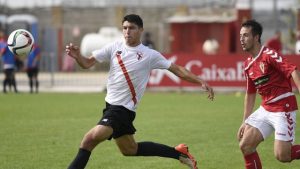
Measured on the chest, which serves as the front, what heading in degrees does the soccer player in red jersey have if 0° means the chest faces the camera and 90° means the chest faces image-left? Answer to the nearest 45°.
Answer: approximately 45°

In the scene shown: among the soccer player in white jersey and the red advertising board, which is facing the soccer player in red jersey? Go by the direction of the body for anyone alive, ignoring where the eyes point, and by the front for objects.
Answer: the red advertising board

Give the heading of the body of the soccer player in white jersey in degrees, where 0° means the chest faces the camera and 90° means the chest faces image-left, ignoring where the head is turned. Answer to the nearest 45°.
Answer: approximately 45°

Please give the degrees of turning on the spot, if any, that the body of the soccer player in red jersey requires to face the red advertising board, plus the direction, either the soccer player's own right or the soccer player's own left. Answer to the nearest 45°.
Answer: approximately 135° to the soccer player's own right

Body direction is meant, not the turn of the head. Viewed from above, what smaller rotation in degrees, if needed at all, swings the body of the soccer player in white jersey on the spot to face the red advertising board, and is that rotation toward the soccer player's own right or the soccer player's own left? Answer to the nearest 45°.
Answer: approximately 135° to the soccer player's own right

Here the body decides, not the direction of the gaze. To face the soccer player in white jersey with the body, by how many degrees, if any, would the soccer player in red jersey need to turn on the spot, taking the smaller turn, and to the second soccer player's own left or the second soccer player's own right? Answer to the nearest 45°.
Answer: approximately 45° to the second soccer player's own right

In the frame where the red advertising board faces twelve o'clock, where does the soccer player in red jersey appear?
The soccer player in red jersey is roughly at 12 o'clock from the red advertising board.

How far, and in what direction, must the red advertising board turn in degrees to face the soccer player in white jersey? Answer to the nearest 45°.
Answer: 0° — it already faces them

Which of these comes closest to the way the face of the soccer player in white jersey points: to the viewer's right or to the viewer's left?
to the viewer's left

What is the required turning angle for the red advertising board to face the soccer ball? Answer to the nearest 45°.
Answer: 0° — it already faces it

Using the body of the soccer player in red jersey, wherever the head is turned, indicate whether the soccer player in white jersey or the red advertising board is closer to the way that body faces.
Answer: the soccer player in white jersey

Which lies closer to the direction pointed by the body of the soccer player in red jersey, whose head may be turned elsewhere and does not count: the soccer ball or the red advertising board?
the soccer ball

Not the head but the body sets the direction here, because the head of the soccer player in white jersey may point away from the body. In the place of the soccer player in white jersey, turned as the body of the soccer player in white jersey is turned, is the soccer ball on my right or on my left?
on my right
